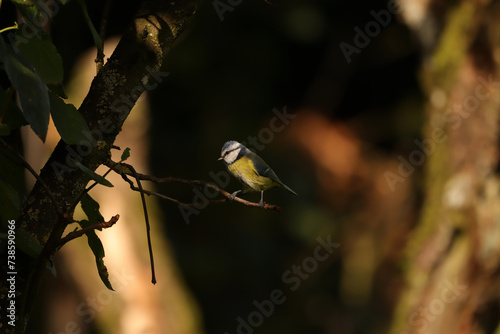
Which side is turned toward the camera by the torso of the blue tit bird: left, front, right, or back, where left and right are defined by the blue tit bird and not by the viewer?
left

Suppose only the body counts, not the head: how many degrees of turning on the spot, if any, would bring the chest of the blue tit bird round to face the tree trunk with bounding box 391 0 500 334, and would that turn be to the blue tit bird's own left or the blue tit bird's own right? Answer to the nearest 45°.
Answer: approximately 135° to the blue tit bird's own right
